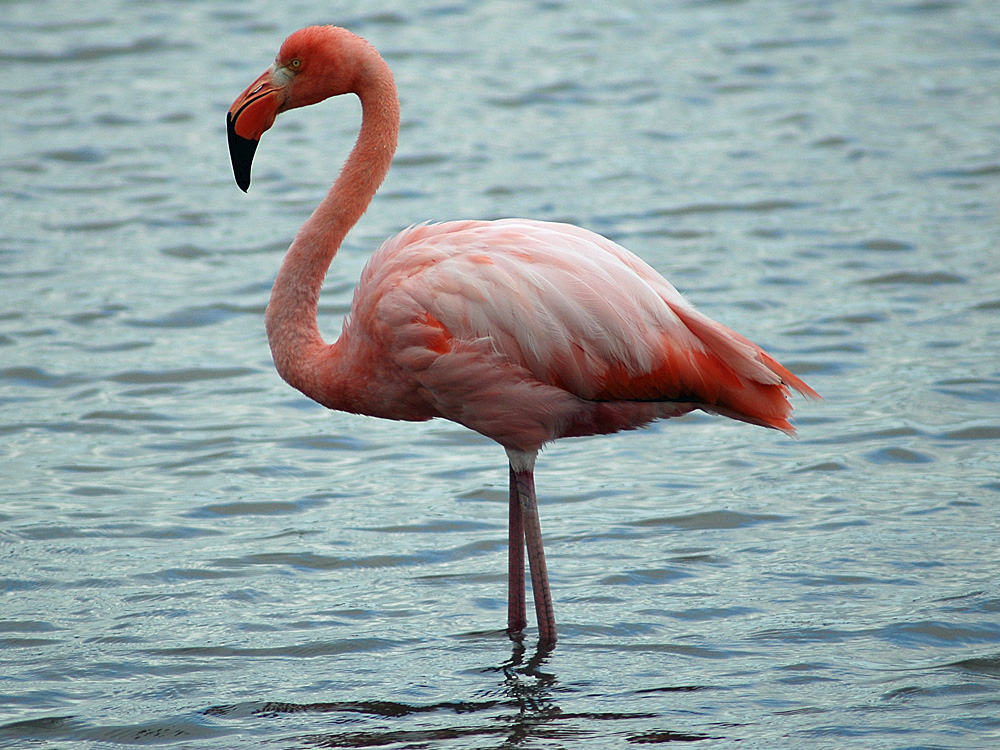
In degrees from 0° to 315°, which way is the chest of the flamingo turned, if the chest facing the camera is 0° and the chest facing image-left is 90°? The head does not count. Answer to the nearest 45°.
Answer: approximately 90°
